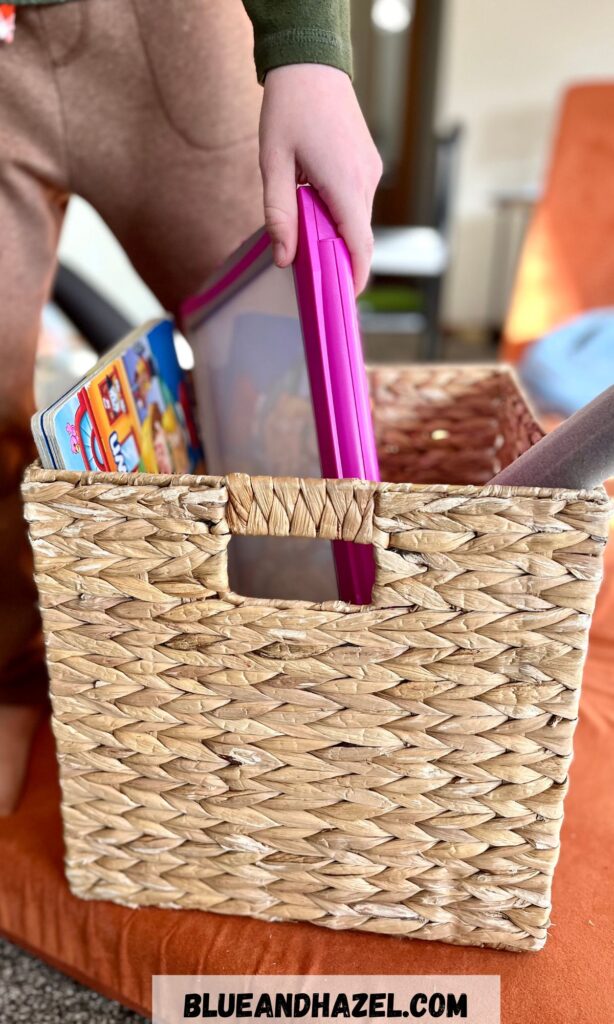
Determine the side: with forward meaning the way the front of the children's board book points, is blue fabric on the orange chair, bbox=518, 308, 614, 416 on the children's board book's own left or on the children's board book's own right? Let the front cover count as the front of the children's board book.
on the children's board book's own left

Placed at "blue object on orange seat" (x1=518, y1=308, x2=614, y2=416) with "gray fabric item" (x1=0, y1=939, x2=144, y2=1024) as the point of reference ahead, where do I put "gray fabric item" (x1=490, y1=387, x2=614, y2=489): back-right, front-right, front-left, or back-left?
front-left

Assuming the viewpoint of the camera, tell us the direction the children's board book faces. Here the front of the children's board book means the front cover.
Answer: facing the viewer and to the right of the viewer

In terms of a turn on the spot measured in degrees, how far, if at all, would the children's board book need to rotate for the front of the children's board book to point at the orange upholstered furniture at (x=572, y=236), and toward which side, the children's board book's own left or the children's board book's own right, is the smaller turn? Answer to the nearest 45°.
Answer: approximately 90° to the children's board book's own left
